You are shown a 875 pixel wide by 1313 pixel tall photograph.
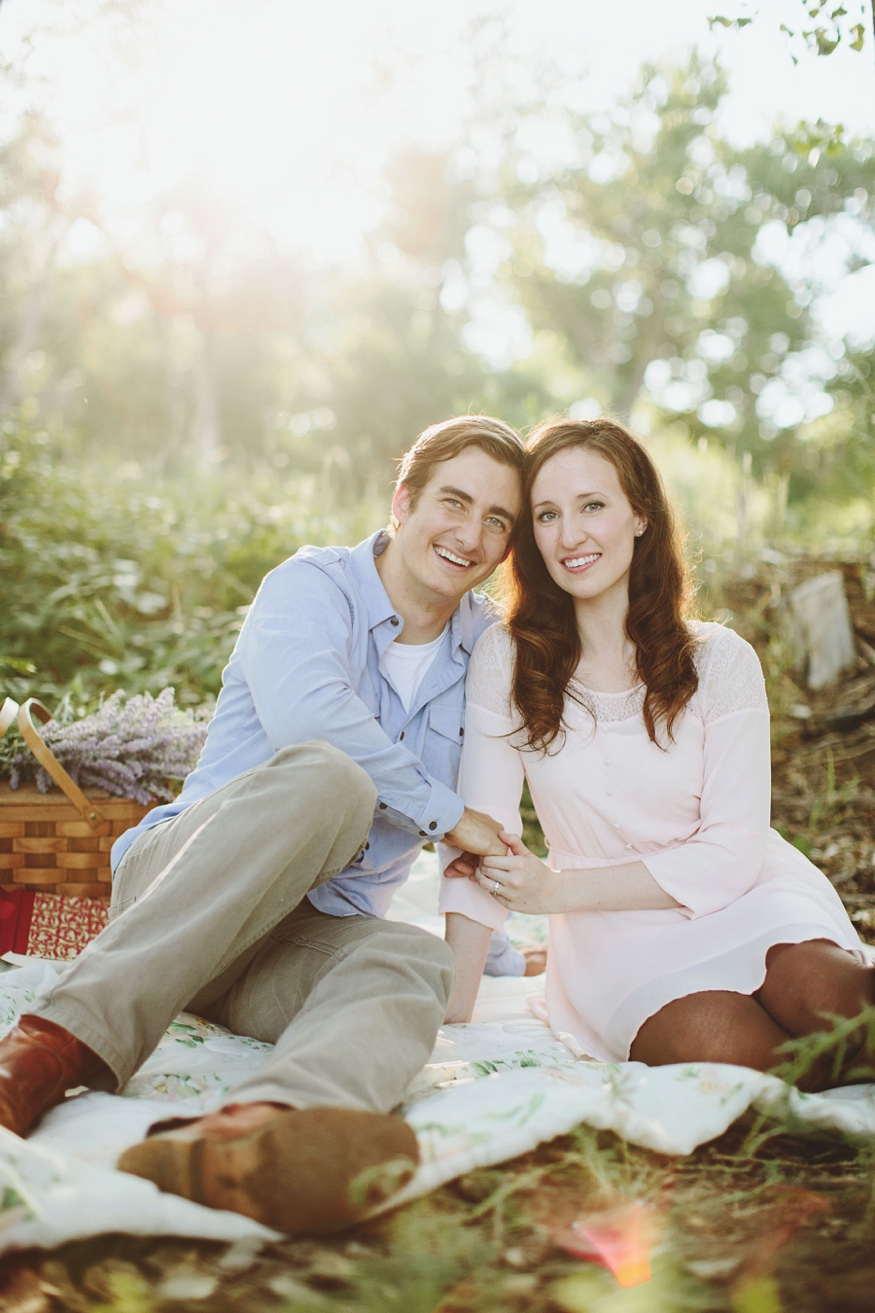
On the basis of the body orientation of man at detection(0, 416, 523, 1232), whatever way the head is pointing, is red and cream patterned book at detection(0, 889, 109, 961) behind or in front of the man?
behind

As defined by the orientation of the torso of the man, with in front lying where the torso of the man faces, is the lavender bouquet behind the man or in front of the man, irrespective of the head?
behind

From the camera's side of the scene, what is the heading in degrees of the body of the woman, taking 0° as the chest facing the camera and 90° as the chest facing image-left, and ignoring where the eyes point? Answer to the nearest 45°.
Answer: approximately 0°

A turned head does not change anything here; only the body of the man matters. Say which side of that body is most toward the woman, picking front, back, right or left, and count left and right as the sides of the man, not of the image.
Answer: left

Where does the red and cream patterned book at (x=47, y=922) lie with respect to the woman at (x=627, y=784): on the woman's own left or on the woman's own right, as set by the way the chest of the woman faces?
on the woman's own right

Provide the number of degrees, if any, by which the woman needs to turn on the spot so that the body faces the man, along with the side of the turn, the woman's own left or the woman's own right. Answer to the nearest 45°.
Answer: approximately 45° to the woman's own right

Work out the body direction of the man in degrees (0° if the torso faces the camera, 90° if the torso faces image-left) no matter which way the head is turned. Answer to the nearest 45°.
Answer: approximately 315°

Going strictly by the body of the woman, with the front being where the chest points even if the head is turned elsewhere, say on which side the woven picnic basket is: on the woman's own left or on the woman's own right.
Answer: on the woman's own right
